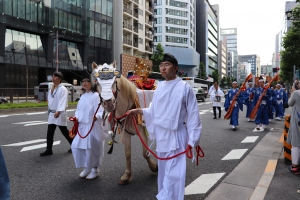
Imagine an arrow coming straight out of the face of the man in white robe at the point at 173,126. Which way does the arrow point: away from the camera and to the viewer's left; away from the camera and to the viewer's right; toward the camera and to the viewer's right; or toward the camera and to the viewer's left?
toward the camera and to the viewer's left

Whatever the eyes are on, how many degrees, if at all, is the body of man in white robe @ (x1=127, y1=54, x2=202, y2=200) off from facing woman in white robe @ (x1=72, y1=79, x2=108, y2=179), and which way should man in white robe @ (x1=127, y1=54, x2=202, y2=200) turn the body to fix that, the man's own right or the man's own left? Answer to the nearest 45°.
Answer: approximately 90° to the man's own right

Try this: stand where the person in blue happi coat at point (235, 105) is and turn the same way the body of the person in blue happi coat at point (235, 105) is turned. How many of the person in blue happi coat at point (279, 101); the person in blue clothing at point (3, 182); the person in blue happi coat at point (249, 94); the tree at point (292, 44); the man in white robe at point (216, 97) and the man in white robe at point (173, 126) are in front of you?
2

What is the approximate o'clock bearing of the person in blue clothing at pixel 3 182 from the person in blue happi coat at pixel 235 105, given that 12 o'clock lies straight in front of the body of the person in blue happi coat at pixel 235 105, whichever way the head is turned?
the person in blue clothing at pixel 3 182 is roughly at 12 o'clock from the person in blue happi coat at pixel 235 105.

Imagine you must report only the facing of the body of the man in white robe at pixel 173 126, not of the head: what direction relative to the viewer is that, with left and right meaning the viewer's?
facing the viewer and to the left of the viewer

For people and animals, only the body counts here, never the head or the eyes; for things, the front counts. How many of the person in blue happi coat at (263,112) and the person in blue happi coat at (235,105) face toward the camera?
2

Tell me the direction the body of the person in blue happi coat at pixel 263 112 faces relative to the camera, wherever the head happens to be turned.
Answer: toward the camera

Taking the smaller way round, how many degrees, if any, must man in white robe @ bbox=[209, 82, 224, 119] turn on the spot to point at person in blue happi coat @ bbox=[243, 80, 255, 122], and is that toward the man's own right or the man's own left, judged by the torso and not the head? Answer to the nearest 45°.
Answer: approximately 45° to the man's own left

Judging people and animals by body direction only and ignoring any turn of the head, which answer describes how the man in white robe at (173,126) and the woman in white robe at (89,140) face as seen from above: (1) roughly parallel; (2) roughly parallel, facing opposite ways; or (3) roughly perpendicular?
roughly parallel

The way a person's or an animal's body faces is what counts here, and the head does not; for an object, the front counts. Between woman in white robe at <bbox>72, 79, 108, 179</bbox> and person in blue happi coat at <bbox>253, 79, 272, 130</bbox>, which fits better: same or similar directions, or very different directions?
same or similar directions

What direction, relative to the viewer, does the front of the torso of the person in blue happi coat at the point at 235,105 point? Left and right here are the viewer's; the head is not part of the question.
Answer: facing the viewer
